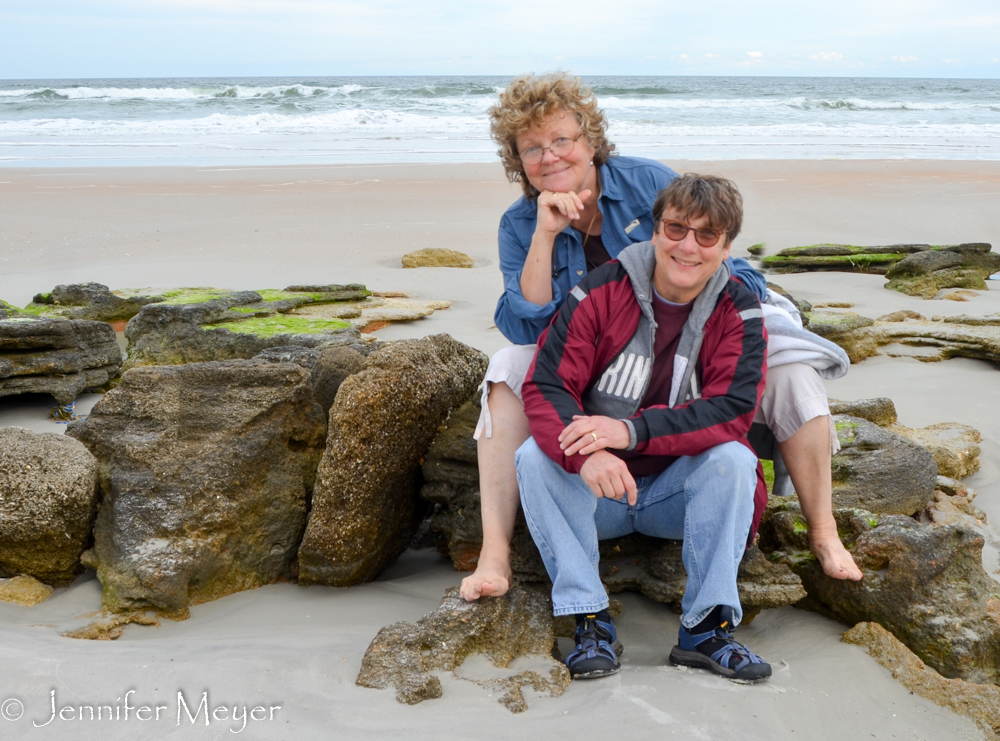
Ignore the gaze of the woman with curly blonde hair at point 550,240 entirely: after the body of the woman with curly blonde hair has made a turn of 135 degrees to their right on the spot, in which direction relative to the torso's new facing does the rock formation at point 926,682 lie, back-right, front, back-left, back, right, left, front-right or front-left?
back

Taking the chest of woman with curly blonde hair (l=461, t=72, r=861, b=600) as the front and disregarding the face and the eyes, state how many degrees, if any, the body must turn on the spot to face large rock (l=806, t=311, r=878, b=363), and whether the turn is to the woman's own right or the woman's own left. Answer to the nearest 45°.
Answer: approximately 135° to the woman's own left

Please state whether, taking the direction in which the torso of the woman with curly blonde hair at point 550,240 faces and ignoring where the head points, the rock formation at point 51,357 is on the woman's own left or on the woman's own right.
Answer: on the woman's own right

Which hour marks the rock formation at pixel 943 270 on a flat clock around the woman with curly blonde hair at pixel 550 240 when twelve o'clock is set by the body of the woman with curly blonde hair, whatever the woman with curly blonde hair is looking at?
The rock formation is roughly at 7 o'clock from the woman with curly blonde hair.

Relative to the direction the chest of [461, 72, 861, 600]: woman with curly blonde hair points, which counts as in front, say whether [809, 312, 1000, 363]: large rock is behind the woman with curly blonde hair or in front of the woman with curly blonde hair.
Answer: behind

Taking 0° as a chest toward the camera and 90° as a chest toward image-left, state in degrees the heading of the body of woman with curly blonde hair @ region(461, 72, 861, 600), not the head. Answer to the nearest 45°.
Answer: approximately 0°

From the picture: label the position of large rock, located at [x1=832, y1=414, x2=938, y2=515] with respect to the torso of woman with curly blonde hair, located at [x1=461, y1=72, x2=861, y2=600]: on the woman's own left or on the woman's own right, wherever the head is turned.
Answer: on the woman's own left

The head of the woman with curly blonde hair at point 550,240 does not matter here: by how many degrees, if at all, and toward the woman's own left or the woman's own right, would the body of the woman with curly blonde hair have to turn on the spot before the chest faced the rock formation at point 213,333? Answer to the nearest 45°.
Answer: approximately 135° to the woman's own right

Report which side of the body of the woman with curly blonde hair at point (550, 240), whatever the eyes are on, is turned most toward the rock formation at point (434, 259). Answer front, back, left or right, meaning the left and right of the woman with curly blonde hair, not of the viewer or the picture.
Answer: back
